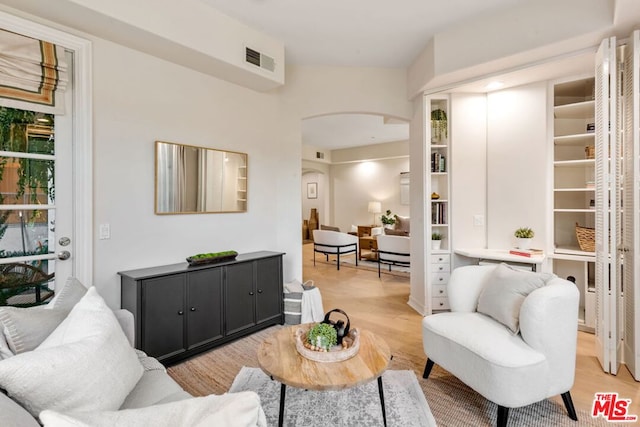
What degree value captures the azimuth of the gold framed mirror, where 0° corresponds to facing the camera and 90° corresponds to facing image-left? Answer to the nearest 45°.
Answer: approximately 315°

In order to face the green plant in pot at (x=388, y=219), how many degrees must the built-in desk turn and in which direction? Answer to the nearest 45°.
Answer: approximately 90° to its right

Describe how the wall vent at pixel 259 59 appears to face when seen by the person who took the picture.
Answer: facing the viewer and to the right of the viewer

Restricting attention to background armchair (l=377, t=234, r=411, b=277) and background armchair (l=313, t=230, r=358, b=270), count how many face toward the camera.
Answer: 0

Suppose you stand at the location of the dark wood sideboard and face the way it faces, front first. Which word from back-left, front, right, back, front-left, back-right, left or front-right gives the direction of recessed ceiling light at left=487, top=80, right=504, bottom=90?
front-left

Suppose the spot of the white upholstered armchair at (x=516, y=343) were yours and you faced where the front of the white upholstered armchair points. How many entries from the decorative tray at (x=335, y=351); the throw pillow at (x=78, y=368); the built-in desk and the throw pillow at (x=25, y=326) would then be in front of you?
3

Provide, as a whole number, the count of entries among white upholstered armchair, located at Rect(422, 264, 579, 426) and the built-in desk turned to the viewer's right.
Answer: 0

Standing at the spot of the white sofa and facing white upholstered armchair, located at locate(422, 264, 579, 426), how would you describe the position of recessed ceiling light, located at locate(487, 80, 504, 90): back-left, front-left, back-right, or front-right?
front-left

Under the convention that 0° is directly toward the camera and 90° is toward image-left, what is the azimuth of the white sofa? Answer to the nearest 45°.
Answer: approximately 315°

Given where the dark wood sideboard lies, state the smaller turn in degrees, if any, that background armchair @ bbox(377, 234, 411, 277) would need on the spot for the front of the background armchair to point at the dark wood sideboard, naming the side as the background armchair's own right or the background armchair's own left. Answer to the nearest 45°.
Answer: approximately 180°

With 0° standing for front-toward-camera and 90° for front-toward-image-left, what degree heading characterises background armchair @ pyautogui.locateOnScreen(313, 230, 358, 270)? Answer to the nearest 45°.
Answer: approximately 225°

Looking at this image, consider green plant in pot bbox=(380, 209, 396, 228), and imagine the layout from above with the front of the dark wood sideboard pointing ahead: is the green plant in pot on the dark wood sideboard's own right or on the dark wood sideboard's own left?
on the dark wood sideboard's own left

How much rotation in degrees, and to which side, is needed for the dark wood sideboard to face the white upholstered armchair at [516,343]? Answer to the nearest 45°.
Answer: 0° — it already faces it

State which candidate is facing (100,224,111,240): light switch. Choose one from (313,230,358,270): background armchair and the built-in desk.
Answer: the built-in desk
